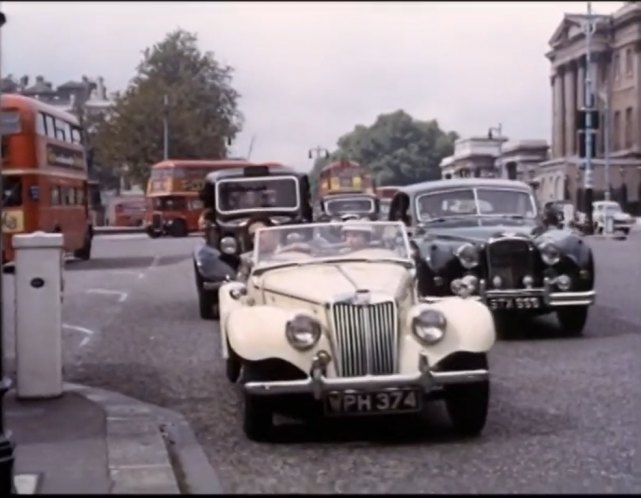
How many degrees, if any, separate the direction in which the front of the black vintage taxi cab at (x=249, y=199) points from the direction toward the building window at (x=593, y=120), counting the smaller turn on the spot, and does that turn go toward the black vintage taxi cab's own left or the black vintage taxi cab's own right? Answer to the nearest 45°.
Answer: approximately 135° to the black vintage taxi cab's own left

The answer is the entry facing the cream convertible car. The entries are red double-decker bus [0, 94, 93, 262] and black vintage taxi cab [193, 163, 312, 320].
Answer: the black vintage taxi cab

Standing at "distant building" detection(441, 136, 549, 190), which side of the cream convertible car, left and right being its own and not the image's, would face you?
back

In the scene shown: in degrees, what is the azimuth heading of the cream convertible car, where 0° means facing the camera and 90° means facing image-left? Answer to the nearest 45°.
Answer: approximately 0°
